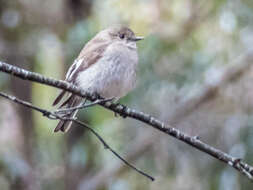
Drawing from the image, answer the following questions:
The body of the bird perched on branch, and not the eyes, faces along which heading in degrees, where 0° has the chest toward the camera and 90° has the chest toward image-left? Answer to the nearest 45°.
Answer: approximately 315°

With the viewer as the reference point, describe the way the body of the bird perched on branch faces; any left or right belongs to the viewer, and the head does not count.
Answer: facing the viewer and to the right of the viewer
